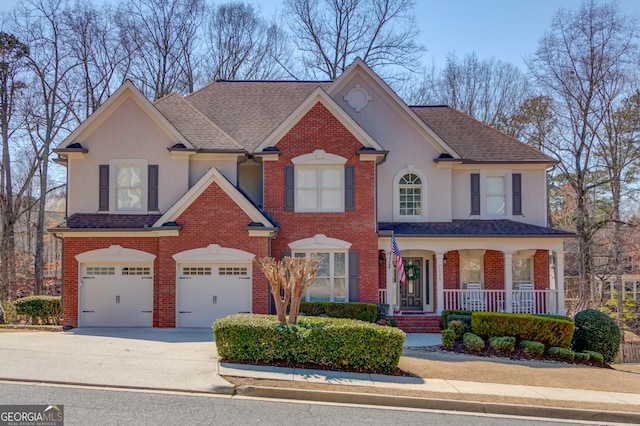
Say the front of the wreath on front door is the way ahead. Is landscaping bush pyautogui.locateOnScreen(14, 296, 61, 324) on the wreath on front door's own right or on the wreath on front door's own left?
on the wreath on front door's own right

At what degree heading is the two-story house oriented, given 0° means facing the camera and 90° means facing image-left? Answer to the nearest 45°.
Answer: approximately 0°

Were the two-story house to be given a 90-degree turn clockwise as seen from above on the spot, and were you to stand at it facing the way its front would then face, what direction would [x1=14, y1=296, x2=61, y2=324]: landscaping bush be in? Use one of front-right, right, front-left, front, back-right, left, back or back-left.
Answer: front

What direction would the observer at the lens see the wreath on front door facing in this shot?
facing the viewer

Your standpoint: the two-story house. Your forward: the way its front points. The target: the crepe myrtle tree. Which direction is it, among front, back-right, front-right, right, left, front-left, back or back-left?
front

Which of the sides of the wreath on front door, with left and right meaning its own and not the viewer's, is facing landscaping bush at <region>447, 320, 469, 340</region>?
front

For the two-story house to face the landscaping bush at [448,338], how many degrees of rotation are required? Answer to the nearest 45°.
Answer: approximately 45° to its left
